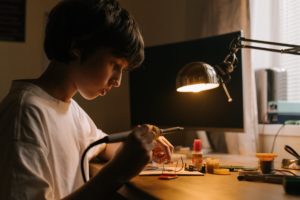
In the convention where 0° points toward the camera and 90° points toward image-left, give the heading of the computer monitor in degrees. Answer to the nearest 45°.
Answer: approximately 45°

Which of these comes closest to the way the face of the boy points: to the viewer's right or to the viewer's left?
to the viewer's right

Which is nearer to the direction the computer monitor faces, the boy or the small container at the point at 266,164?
the boy

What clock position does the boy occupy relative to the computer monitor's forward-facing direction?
The boy is roughly at 11 o'clock from the computer monitor.
